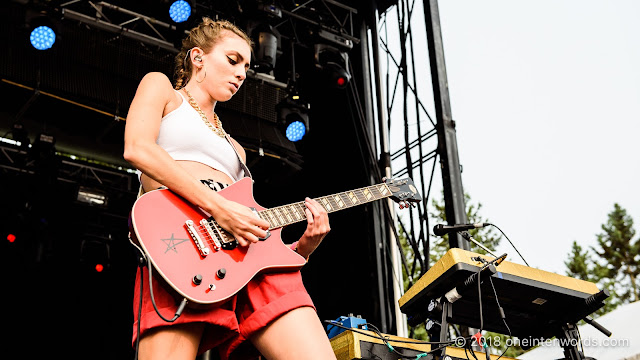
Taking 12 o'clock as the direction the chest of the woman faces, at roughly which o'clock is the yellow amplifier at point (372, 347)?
The yellow amplifier is roughly at 9 o'clock from the woman.

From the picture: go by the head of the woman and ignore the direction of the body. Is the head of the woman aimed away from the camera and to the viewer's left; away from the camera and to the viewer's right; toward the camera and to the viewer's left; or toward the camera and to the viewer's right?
toward the camera and to the viewer's right

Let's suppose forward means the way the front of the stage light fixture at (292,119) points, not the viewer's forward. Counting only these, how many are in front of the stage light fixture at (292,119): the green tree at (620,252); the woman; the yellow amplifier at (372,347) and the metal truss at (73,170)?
2

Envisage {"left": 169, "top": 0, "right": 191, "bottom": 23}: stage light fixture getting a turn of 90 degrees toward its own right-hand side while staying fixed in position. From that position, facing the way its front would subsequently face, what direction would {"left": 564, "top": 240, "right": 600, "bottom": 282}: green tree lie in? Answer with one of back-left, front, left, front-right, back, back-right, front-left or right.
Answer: back-right

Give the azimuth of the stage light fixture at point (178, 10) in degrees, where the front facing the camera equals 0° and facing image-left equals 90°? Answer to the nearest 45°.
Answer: approximately 0°
